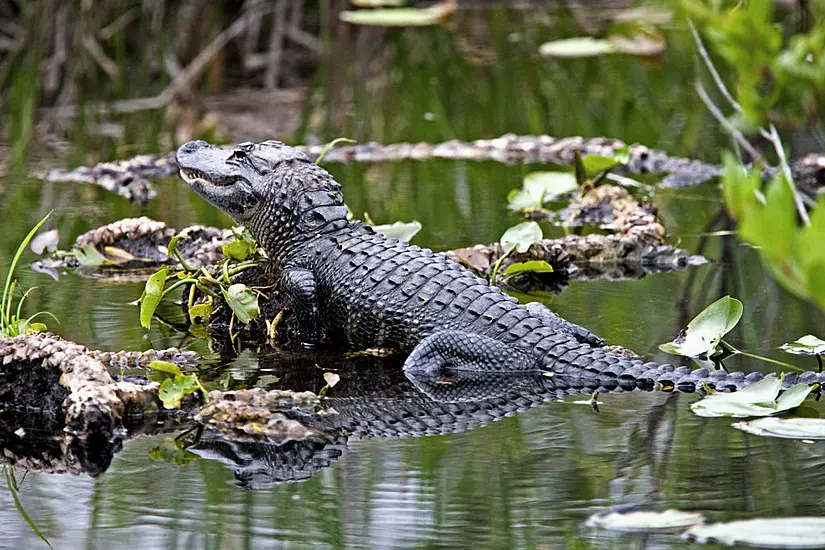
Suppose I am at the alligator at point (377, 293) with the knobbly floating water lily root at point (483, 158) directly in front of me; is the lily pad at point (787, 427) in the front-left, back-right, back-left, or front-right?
back-right

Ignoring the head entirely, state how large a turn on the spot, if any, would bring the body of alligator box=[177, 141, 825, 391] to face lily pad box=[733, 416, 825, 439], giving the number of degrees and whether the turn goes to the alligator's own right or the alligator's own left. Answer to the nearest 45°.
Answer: approximately 135° to the alligator's own left

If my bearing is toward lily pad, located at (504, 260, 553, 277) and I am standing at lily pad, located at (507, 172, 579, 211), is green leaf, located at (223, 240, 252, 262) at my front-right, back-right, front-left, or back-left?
front-right

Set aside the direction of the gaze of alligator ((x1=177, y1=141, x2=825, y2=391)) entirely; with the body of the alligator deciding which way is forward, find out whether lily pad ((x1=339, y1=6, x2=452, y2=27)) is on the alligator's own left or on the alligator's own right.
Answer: on the alligator's own right

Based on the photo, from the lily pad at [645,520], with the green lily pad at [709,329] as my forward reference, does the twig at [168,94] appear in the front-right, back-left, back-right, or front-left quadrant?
front-left

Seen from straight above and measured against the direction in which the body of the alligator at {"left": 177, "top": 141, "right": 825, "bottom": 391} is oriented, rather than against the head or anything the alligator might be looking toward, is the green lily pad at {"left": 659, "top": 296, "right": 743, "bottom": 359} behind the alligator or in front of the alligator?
behind

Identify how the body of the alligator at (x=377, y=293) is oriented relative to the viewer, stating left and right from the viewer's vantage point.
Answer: facing to the left of the viewer

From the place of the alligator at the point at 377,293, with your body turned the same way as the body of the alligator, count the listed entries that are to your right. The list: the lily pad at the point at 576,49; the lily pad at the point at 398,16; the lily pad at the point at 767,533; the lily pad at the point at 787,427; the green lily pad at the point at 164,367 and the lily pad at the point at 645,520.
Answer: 2

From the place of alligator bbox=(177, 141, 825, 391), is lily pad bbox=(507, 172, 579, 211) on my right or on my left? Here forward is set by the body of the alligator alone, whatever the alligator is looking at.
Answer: on my right

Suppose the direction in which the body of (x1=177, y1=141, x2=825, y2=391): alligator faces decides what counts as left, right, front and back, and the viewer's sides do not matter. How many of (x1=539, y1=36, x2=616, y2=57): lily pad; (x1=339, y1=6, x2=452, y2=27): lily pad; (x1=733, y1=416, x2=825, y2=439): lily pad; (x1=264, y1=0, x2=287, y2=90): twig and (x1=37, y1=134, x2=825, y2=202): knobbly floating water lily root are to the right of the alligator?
4

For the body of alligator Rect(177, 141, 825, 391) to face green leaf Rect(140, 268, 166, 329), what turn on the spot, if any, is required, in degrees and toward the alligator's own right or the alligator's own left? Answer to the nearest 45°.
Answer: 0° — it already faces it
